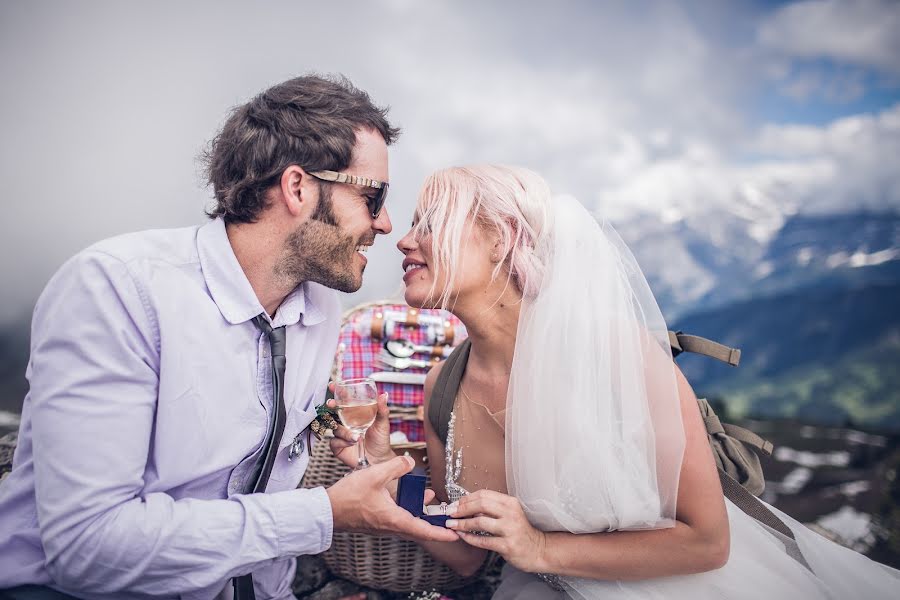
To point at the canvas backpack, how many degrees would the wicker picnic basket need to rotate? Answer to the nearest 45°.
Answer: approximately 45° to its left

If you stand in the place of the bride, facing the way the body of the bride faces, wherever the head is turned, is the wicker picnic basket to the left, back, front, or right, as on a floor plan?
right

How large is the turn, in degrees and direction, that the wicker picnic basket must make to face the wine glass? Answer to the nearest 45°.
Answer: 0° — it already faces it

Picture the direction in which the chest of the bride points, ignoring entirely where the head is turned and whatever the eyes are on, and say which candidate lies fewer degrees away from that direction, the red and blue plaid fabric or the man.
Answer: the man

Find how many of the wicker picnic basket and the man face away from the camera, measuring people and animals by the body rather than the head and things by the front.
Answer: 0

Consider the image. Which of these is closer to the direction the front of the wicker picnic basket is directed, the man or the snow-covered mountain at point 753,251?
the man

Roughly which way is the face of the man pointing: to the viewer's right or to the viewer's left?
to the viewer's right

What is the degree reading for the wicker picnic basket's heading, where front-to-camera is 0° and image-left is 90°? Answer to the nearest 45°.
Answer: approximately 0°

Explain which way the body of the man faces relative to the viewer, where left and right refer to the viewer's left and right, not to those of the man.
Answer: facing the viewer and to the right of the viewer

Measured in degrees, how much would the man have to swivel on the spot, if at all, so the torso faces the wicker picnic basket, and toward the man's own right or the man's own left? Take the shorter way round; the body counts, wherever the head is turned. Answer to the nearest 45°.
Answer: approximately 90° to the man's own left

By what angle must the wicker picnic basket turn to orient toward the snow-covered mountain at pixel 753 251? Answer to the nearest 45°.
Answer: approximately 135° to its left

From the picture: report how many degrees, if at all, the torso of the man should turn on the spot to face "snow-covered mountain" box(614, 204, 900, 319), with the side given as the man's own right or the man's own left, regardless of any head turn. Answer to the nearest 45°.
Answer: approximately 90° to the man's own left

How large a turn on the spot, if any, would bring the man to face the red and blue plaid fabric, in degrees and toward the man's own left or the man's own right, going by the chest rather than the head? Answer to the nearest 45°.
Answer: approximately 90° to the man's own left

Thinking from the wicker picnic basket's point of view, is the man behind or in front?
in front

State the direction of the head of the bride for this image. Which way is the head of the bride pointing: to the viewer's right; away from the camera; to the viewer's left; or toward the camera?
to the viewer's left

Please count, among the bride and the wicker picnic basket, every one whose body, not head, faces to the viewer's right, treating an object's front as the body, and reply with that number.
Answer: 0
